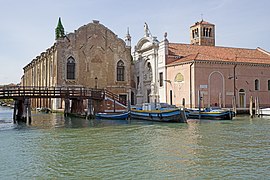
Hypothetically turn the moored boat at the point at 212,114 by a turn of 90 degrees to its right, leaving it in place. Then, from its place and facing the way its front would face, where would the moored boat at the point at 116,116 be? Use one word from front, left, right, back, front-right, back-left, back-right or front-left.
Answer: right

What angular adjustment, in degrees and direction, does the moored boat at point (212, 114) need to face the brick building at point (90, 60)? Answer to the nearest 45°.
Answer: approximately 135° to its left

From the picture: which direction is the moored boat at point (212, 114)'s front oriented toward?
to the viewer's right

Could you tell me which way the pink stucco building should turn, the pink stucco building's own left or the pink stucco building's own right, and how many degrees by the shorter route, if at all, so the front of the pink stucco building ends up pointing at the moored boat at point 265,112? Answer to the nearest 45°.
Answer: approximately 90° to the pink stucco building's own left

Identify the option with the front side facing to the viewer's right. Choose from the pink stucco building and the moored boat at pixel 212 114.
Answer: the moored boat

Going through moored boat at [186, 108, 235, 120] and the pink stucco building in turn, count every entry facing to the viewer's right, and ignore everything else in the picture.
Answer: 1

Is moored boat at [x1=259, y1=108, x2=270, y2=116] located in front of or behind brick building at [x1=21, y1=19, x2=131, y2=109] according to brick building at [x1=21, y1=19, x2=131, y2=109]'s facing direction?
in front

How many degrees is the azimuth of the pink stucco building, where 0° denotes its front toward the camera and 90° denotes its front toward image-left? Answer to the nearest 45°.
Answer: approximately 45°
